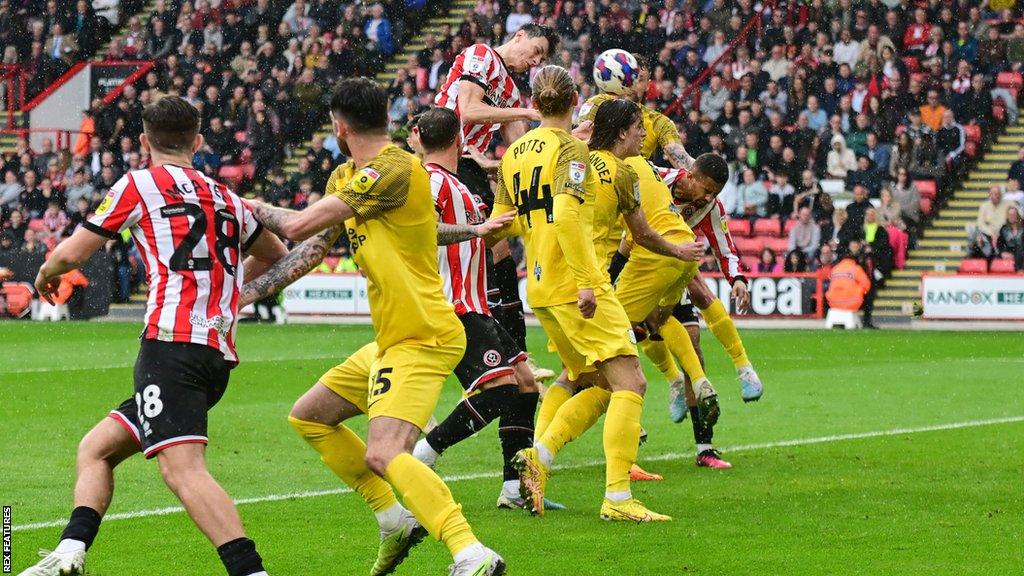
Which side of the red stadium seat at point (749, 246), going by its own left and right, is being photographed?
front

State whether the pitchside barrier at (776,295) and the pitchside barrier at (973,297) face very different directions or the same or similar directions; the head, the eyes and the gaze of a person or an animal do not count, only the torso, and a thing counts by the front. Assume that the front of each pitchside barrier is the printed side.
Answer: same or similar directions

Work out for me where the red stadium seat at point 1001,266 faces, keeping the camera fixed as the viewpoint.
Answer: facing the viewer

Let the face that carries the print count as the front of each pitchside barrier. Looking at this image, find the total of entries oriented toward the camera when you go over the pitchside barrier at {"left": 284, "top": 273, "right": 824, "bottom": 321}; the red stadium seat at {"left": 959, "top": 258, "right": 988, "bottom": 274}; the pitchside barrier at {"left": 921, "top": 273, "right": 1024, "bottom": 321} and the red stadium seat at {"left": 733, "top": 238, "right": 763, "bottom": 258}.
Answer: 4

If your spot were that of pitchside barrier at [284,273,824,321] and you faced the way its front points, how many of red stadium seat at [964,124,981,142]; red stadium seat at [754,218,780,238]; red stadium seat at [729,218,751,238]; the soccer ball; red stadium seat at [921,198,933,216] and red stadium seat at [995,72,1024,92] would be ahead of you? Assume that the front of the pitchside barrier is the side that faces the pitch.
1

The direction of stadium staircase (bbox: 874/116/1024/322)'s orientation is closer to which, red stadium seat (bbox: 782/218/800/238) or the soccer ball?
the soccer ball

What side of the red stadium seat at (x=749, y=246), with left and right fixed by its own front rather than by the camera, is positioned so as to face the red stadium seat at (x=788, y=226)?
left

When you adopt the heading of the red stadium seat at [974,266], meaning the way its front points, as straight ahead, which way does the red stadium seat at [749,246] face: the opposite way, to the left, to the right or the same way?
the same way

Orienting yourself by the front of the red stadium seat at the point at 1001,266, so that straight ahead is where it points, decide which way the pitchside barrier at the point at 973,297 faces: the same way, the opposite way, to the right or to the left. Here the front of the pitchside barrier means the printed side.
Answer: the same way

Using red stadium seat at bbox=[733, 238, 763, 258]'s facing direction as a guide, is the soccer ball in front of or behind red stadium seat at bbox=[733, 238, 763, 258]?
in front

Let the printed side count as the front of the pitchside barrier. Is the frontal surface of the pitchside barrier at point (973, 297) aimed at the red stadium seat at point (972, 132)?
no

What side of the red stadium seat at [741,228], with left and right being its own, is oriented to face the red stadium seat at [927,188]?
left

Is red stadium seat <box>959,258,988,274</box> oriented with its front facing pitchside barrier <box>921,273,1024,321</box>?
yes

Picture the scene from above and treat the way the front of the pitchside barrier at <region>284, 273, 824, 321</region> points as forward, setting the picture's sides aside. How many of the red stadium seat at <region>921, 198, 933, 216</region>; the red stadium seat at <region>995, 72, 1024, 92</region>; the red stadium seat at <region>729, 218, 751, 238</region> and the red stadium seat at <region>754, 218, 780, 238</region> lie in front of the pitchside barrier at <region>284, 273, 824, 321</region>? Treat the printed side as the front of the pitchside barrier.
0

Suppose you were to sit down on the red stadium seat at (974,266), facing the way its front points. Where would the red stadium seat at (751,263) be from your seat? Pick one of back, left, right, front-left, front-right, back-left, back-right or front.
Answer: right

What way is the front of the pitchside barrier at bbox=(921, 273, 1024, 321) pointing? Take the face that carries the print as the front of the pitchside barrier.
toward the camera
